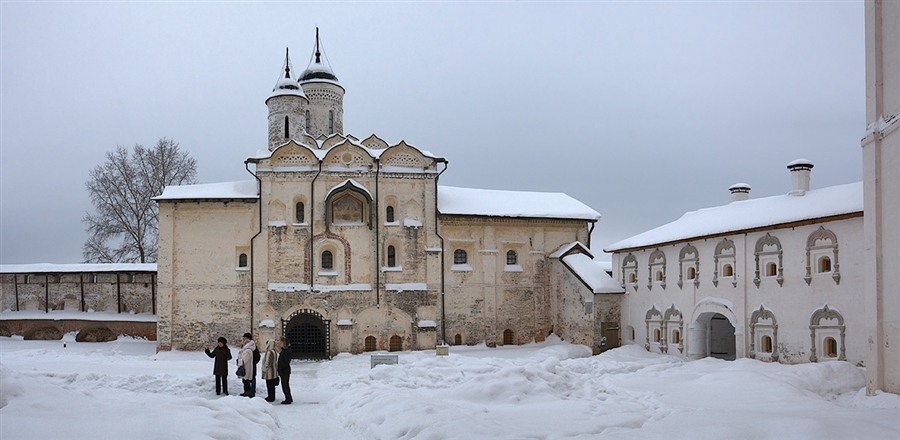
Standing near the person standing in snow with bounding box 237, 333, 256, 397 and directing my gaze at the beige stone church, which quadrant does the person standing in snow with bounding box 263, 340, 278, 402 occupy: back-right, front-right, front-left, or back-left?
back-right

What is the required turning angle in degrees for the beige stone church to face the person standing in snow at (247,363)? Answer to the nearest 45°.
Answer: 0° — it already faces them

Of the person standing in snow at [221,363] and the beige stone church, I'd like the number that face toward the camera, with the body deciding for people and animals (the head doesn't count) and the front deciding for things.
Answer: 2

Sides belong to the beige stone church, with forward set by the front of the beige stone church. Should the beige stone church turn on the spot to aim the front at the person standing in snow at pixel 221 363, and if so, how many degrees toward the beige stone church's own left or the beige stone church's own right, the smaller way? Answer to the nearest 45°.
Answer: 0° — it already faces them

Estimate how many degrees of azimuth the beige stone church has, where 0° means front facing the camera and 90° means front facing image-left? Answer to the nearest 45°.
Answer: approximately 0°

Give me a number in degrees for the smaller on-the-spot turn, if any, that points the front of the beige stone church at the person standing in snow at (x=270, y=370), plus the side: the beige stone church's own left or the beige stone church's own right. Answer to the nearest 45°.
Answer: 0° — it already faces them
